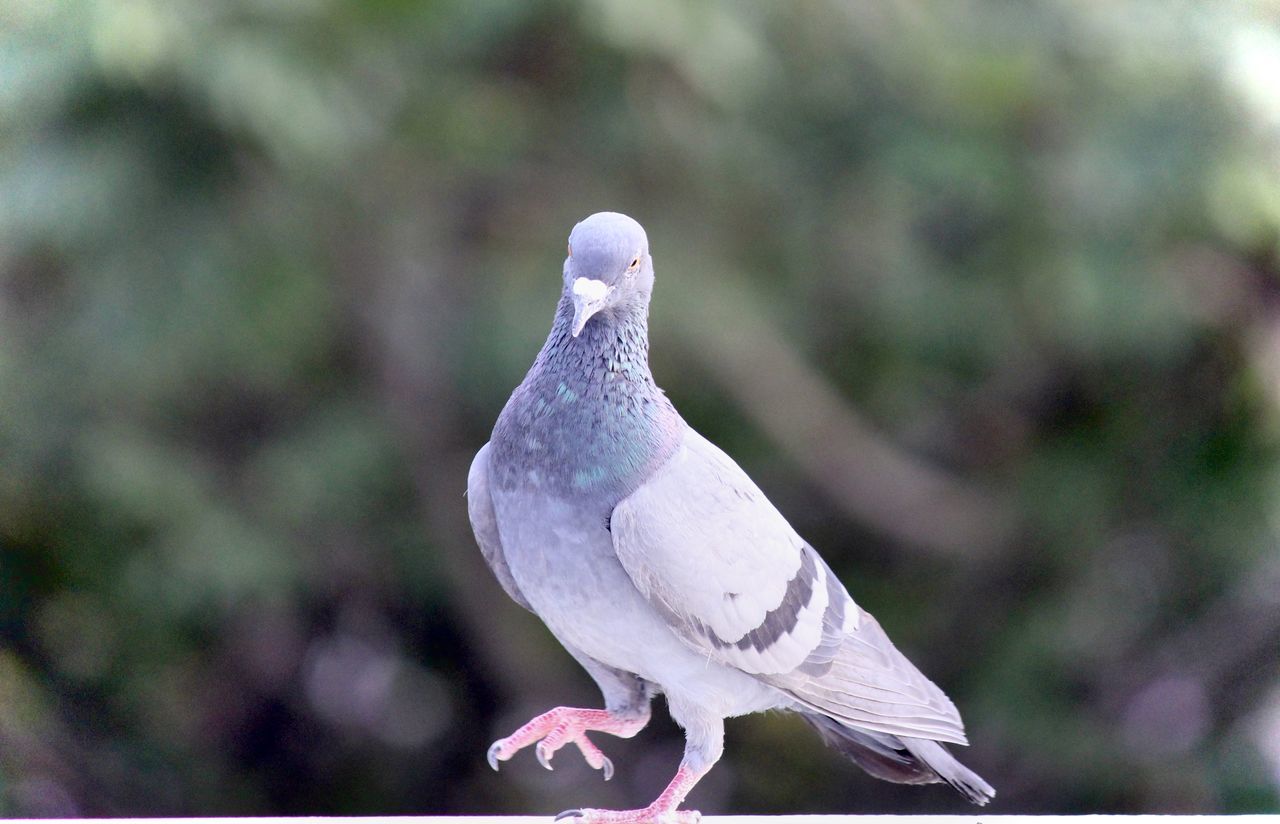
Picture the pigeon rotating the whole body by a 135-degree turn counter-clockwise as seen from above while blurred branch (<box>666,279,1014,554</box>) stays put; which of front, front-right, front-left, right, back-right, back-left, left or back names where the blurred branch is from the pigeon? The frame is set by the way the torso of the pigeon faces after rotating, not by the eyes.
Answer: left

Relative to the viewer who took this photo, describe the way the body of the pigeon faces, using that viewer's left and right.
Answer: facing the viewer and to the left of the viewer
